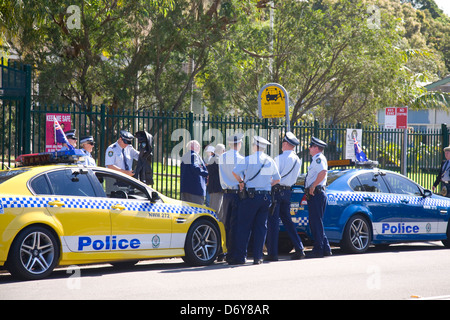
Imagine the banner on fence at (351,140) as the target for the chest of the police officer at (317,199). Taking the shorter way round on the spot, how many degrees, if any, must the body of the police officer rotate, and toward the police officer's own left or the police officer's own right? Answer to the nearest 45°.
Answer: approximately 90° to the police officer's own right

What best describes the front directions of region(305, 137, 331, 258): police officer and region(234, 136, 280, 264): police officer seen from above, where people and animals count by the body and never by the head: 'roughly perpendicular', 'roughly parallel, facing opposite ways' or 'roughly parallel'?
roughly perpendicular

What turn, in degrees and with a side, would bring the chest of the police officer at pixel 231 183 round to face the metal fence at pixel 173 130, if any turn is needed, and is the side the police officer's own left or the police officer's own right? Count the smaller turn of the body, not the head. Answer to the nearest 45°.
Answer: approximately 45° to the police officer's own left

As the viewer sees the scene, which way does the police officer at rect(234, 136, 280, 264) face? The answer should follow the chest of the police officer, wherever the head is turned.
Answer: away from the camera

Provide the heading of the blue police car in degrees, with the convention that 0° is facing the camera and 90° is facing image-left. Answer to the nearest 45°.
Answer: approximately 225°

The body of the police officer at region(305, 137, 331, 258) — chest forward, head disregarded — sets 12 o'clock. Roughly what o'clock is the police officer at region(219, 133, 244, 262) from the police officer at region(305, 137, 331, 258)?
the police officer at region(219, 133, 244, 262) is roughly at 11 o'clock from the police officer at region(305, 137, 331, 258).

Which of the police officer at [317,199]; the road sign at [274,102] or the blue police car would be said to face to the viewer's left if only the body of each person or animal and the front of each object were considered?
the police officer

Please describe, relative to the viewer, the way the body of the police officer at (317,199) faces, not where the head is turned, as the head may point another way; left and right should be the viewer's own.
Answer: facing to the left of the viewer

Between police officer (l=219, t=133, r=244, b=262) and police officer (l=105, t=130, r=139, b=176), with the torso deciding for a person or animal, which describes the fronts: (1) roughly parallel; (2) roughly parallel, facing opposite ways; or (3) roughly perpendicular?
roughly parallel, facing opposite ways

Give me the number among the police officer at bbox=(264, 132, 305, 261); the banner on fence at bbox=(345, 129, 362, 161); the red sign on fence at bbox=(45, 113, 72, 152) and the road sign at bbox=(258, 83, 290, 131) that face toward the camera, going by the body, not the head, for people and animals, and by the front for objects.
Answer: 3

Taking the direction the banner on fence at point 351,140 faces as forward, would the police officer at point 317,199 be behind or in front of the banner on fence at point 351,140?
in front

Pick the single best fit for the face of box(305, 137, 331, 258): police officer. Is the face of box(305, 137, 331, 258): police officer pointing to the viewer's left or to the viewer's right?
to the viewer's left

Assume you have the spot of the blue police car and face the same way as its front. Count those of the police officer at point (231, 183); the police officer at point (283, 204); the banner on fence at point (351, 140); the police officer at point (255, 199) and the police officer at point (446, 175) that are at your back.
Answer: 3

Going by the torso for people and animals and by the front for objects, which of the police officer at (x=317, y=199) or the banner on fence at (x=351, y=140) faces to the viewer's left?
the police officer

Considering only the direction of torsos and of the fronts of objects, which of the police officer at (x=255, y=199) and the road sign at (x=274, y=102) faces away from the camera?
the police officer
